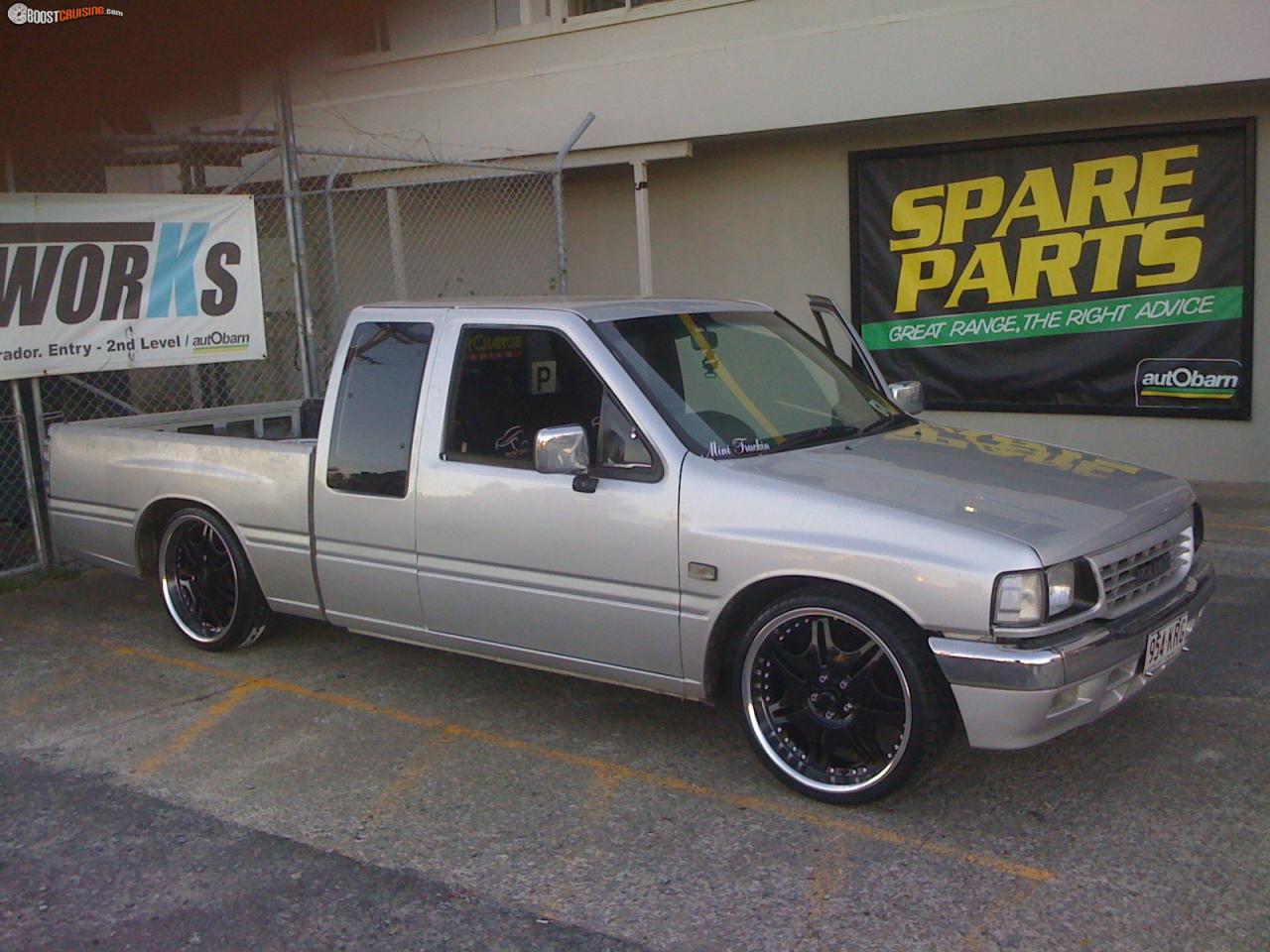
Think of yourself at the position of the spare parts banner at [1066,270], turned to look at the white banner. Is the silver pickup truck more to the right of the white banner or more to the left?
left

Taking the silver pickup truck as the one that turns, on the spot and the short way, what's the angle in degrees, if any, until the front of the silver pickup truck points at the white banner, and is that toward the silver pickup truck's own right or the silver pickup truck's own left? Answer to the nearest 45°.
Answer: approximately 180°

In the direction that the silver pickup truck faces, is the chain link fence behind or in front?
behind

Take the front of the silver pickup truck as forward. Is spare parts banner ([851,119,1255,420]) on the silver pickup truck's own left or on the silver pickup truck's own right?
on the silver pickup truck's own left

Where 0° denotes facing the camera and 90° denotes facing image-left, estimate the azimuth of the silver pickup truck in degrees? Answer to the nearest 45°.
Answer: approximately 315°
